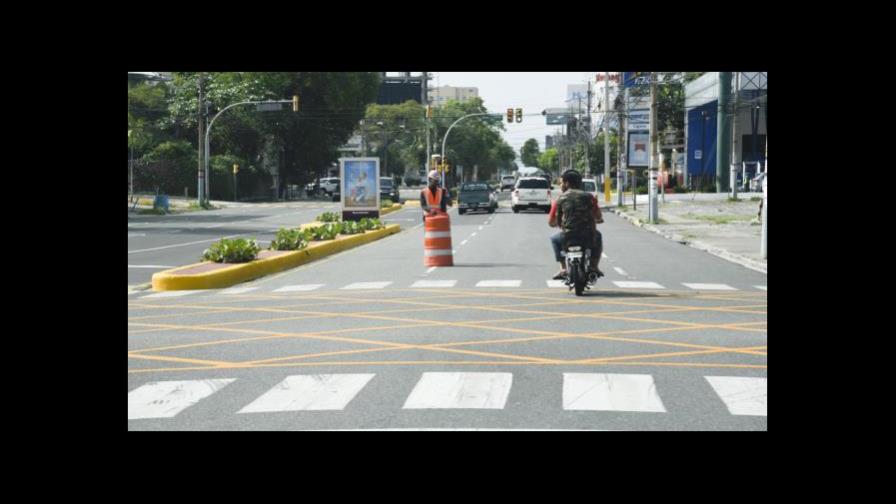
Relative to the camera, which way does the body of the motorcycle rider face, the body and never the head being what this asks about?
away from the camera

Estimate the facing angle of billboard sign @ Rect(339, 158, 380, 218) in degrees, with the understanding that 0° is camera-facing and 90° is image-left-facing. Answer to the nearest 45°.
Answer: approximately 0°

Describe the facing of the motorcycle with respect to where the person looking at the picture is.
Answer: facing away from the viewer

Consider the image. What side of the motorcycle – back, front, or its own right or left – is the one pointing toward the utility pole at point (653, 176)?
front

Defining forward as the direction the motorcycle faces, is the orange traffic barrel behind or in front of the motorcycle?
in front

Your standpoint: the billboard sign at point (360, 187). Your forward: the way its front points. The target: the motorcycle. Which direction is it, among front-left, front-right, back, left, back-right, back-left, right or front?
front

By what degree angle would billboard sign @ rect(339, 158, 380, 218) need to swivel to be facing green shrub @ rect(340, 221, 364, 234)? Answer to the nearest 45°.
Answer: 0° — it already faces it

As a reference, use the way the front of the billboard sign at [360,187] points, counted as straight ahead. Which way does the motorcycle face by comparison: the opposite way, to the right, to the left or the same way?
the opposite way

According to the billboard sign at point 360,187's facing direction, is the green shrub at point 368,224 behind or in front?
in front

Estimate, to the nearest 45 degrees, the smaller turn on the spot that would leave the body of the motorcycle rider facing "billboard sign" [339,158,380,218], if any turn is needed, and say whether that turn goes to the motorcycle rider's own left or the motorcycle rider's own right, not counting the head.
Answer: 0° — they already face it
